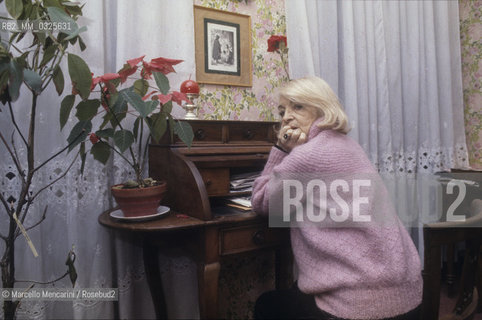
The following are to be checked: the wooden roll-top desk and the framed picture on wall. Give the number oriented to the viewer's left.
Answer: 0

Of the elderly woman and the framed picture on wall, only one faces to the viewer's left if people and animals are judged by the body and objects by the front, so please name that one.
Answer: the elderly woman

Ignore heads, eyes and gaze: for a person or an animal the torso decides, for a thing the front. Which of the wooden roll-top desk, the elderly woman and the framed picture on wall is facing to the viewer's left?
the elderly woman

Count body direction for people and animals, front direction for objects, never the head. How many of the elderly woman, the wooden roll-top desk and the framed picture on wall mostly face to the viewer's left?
1

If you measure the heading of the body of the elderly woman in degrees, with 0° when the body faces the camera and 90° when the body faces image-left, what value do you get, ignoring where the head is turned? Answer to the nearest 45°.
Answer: approximately 90°

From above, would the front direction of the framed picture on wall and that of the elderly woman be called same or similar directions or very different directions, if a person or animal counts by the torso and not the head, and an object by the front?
very different directions

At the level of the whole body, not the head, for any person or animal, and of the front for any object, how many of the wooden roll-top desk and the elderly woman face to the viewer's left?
1
